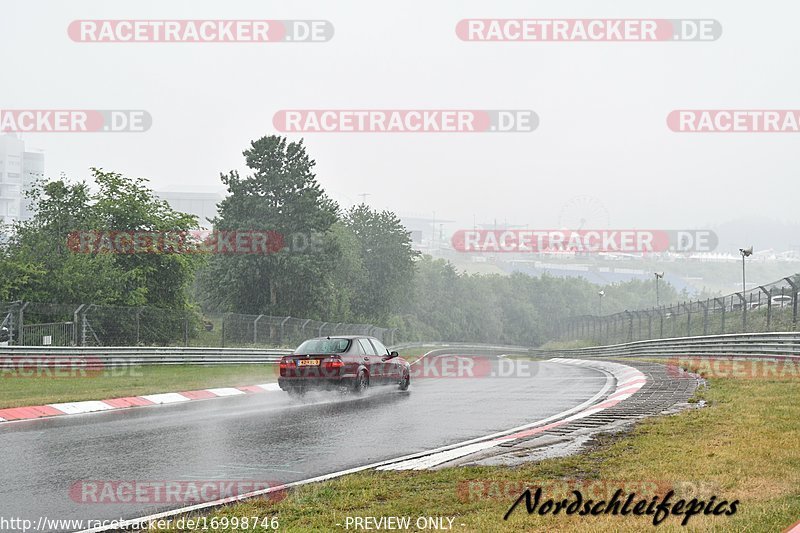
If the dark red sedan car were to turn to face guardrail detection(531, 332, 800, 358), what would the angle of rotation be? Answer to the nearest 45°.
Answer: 0° — it already faces it

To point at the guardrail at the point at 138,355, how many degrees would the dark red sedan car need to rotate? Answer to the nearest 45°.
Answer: approximately 90° to its left

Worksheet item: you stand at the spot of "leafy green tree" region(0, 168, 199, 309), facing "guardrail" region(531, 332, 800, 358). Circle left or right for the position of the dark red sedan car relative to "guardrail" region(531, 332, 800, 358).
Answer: right

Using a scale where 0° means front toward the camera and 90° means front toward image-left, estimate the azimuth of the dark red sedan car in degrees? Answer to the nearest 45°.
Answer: approximately 225°

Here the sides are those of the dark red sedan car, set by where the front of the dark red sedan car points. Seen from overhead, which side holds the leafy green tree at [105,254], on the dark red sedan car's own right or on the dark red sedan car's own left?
on the dark red sedan car's own left
